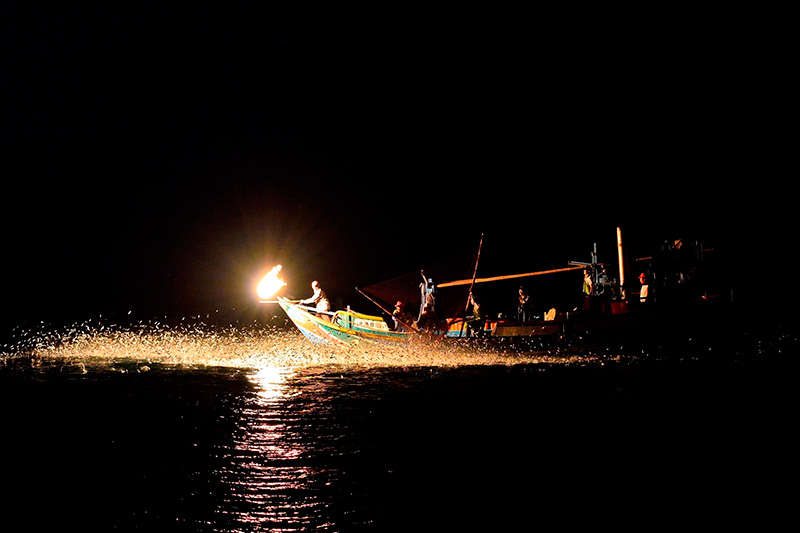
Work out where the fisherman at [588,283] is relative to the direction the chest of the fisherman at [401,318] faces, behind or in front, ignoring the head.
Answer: behind

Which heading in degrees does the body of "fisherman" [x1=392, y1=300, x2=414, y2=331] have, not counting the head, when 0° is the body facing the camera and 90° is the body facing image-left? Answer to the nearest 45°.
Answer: approximately 45°

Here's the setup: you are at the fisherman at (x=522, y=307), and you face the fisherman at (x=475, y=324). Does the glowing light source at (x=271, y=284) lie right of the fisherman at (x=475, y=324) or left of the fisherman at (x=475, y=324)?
right

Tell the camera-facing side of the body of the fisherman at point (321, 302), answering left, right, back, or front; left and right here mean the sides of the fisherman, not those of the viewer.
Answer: left

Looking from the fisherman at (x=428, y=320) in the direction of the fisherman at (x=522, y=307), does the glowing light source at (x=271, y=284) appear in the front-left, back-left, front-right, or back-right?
back-left
